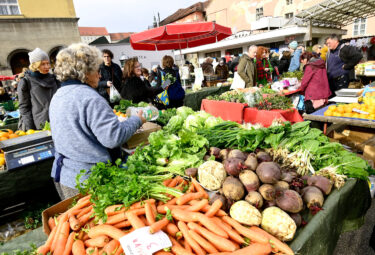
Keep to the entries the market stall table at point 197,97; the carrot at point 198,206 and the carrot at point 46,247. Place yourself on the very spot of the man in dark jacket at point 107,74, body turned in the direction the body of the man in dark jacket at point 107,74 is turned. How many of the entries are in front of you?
2

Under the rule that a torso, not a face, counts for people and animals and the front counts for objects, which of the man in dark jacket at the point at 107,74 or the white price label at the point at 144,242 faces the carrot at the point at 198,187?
the man in dark jacket

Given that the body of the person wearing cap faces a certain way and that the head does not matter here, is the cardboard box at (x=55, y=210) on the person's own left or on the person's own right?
on the person's own right

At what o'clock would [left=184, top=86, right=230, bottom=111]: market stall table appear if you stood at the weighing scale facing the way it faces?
The market stall table is roughly at 8 o'clock from the weighing scale.

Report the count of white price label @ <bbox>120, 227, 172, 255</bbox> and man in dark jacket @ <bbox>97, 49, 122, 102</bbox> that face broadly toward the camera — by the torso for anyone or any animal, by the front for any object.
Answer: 2

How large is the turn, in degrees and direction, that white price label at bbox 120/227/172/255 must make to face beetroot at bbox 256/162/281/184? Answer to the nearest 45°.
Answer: approximately 90° to its left

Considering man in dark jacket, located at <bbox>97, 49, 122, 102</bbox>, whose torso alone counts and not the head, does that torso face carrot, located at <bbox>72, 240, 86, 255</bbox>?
yes

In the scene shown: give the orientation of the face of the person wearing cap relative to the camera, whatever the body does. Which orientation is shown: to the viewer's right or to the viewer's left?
to the viewer's right

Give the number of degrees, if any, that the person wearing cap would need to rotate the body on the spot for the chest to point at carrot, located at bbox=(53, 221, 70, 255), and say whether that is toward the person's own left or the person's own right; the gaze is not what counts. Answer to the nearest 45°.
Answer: approximately 45° to the person's own right

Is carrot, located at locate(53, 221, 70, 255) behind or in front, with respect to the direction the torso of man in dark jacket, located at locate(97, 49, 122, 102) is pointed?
in front
